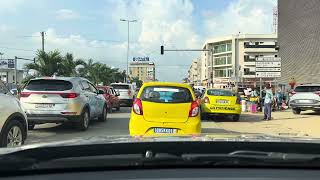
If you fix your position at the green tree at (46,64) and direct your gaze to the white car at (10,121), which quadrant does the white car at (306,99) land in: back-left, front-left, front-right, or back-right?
front-left

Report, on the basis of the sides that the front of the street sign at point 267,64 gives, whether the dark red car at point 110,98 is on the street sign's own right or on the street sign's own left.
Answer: on the street sign's own right

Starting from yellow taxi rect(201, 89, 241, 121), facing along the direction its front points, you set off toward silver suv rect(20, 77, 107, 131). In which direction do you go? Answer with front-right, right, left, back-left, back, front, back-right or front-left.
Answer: back-left

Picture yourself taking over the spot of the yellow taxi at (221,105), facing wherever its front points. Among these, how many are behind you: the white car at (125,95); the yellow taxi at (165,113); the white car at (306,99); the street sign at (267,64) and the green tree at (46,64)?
1

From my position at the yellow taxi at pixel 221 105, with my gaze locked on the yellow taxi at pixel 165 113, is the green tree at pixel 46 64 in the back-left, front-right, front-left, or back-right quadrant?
back-right

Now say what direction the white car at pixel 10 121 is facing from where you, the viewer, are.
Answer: facing away from the viewer and to the right of the viewer

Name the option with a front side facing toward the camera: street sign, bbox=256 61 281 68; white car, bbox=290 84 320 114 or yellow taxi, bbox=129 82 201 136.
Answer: the street sign

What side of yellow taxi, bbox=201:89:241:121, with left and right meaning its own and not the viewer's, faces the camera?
back

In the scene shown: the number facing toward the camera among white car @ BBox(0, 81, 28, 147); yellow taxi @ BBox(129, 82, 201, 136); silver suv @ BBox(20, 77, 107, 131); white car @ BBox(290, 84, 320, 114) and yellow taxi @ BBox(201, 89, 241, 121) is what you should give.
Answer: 0

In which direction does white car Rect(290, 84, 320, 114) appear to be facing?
away from the camera

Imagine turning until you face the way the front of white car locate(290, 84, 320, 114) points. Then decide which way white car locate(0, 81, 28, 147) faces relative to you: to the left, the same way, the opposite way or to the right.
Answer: the same way

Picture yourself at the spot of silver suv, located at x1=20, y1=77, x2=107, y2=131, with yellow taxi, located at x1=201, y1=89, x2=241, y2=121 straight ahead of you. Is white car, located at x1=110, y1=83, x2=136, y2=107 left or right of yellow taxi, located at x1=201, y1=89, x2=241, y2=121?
left

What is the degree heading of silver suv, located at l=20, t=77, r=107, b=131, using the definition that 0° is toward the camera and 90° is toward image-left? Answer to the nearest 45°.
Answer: approximately 225°

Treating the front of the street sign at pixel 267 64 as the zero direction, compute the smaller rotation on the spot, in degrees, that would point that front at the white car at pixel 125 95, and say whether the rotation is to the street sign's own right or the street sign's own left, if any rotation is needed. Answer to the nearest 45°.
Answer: approximately 90° to the street sign's own right

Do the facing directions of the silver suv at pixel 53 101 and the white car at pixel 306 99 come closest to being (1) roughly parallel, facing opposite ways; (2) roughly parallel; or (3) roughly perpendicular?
roughly parallel

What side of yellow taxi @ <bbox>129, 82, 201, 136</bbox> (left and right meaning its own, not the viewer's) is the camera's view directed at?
back

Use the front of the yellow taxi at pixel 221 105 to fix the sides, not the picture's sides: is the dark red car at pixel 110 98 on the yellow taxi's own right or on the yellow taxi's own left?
on the yellow taxi's own left
